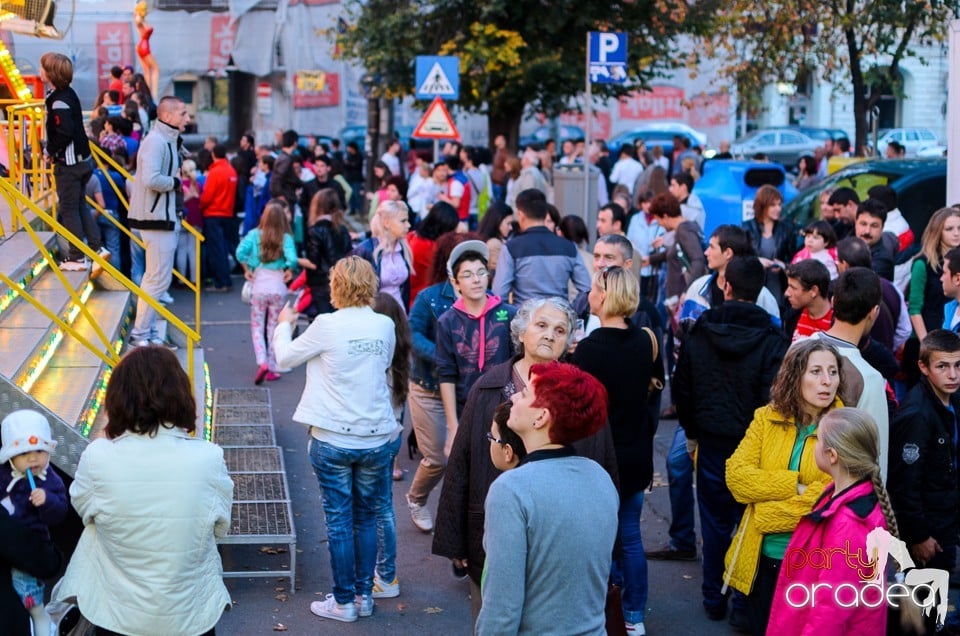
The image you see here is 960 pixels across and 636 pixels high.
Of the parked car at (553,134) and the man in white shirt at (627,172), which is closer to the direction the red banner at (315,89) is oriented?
the man in white shirt

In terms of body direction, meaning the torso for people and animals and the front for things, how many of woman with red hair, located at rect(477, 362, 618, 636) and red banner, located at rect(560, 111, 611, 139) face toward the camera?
1

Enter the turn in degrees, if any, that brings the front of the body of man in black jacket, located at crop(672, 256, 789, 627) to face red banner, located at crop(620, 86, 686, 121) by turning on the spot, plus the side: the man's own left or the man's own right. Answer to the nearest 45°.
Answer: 0° — they already face it

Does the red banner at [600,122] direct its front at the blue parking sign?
yes

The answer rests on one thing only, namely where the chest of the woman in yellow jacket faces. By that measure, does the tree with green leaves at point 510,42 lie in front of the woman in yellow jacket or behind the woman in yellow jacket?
behind

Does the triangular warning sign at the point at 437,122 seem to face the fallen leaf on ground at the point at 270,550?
yes

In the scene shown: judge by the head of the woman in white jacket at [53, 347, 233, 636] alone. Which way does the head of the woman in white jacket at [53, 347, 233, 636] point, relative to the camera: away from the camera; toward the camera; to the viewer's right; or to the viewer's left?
away from the camera

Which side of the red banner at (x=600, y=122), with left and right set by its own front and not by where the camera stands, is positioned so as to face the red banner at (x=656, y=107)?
left

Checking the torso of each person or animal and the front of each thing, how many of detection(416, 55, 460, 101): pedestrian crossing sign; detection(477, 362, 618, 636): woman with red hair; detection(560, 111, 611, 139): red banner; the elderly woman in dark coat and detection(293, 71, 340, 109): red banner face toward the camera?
4
